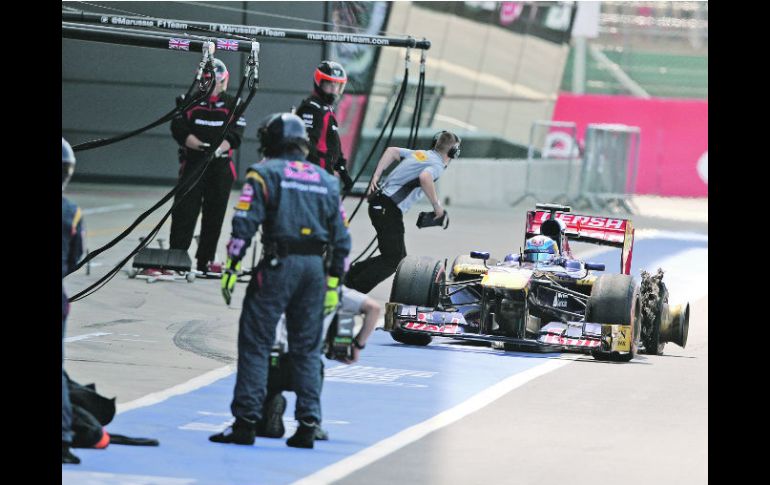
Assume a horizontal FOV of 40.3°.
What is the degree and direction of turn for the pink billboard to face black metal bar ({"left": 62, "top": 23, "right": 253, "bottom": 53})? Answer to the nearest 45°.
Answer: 0° — it already faces it

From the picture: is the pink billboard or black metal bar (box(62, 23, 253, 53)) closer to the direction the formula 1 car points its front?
the black metal bar

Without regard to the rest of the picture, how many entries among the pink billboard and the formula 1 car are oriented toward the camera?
2

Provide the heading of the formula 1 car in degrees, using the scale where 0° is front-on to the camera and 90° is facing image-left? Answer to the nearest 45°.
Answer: approximately 0°

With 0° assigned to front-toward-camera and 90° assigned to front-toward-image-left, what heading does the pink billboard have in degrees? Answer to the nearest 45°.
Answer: approximately 0°

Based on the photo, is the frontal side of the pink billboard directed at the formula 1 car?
yes

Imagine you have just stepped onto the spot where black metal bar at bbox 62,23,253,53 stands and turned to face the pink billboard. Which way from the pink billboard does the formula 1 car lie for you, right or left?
right

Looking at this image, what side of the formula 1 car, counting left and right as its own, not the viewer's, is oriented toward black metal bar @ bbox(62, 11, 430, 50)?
right
